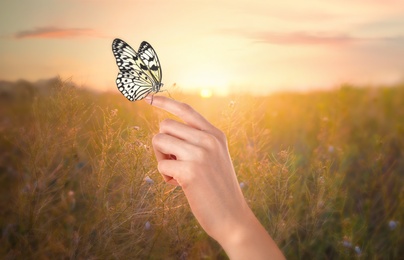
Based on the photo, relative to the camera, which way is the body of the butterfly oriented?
to the viewer's right
